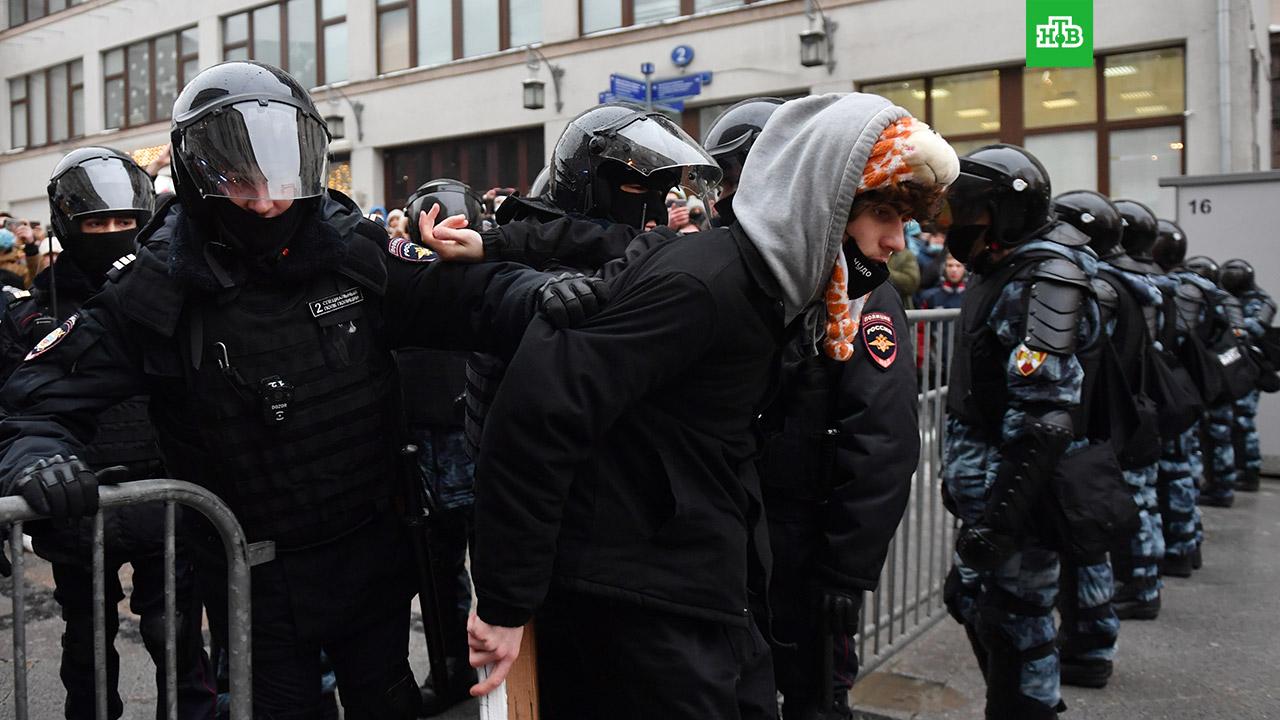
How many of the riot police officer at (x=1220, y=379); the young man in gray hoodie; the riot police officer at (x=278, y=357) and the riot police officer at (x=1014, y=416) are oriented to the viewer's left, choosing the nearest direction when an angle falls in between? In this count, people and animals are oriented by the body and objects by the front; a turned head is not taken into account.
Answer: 2

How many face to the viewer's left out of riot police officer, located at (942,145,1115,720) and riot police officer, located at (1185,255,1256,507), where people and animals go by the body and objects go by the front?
2

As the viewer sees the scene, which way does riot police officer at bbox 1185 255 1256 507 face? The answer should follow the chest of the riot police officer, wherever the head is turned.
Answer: to the viewer's left

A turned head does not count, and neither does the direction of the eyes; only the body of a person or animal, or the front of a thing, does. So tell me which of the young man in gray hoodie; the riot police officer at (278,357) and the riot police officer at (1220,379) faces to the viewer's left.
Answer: the riot police officer at (1220,379)

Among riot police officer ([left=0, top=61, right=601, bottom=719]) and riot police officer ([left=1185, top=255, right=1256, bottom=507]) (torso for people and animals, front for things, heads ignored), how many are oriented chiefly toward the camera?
1

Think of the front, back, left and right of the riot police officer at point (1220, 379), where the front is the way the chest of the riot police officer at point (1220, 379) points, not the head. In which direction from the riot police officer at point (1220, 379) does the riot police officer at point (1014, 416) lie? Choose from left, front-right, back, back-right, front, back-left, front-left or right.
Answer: left

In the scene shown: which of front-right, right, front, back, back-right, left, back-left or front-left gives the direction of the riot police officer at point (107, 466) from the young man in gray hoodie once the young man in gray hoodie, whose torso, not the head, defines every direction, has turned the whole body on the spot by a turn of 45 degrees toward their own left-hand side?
left

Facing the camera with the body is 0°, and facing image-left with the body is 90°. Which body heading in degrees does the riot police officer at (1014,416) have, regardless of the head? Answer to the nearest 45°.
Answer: approximately 90°

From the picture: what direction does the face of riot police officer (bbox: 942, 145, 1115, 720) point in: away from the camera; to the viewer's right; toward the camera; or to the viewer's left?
to the viewer's left
